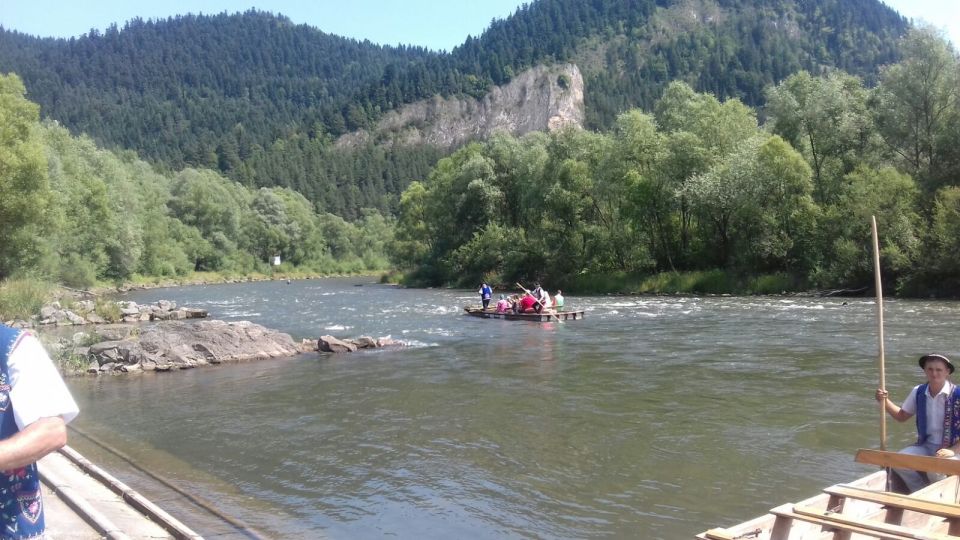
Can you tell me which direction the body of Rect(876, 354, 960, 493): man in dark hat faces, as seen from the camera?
toward the camera

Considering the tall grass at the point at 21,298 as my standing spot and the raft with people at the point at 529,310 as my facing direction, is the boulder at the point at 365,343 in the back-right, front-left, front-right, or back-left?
front-right

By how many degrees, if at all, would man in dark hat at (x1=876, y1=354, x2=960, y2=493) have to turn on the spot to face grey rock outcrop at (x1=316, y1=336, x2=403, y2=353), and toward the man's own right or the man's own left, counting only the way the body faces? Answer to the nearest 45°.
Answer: approximately 135° to the man's own right

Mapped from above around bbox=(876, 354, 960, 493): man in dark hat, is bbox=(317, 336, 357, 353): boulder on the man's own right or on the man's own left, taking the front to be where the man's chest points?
on the man's own right

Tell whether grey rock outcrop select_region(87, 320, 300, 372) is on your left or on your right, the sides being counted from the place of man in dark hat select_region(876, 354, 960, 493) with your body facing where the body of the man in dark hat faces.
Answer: on your right

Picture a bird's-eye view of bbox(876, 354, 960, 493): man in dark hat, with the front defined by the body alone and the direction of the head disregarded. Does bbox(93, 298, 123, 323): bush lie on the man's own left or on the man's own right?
on the man's own right

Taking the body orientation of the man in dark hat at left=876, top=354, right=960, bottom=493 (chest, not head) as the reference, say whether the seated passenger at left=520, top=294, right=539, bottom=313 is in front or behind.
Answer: behind
